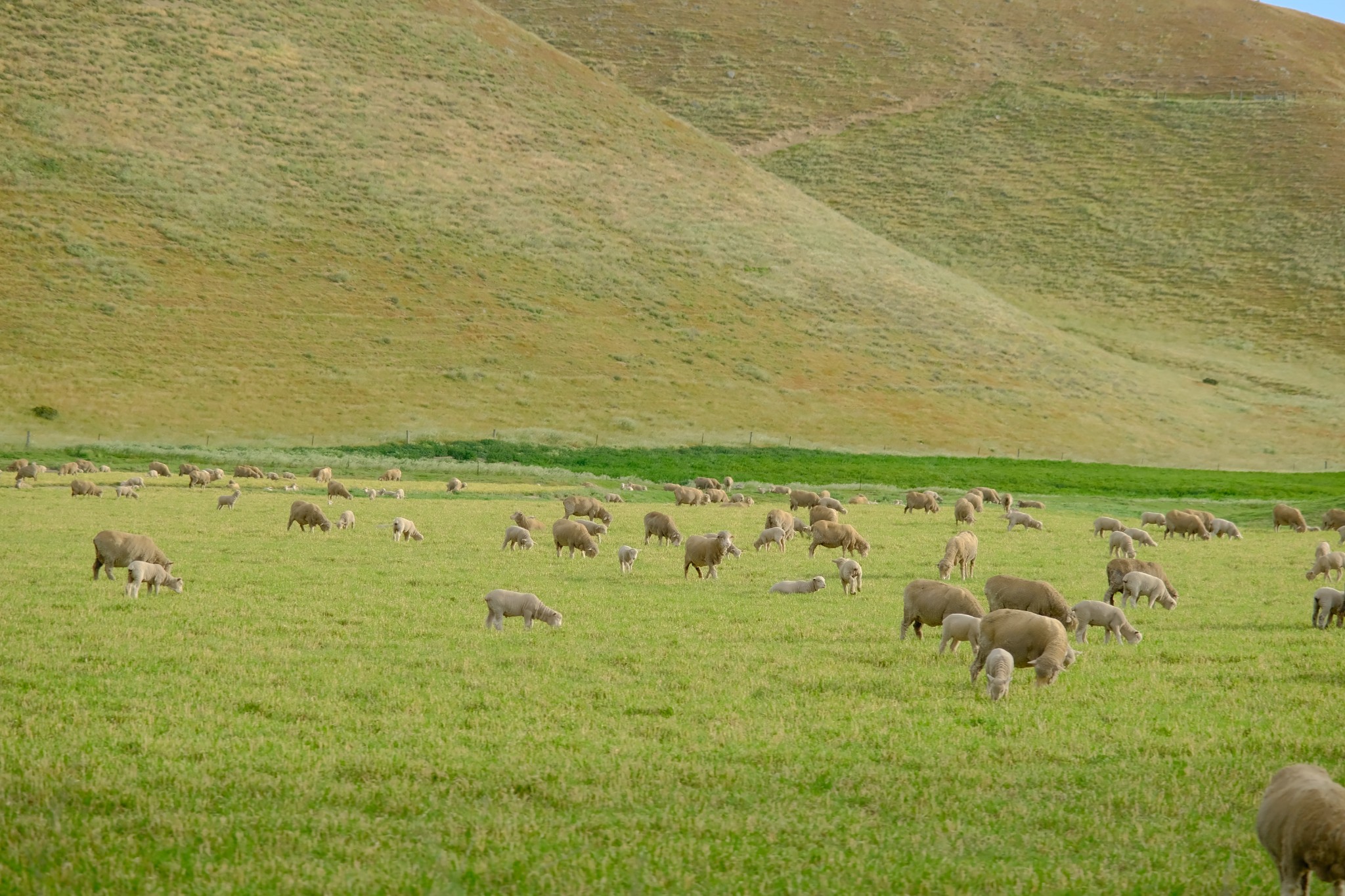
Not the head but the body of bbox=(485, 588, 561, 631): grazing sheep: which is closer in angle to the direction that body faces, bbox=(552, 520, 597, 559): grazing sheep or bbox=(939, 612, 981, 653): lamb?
the lamb

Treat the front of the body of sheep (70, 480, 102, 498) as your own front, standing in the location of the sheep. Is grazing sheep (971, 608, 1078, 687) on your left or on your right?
on your right

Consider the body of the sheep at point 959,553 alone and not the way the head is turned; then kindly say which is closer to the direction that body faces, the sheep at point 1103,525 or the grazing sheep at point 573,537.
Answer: the grazing sheep

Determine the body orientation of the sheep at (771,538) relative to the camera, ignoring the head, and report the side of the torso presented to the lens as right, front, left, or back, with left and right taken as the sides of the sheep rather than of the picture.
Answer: left

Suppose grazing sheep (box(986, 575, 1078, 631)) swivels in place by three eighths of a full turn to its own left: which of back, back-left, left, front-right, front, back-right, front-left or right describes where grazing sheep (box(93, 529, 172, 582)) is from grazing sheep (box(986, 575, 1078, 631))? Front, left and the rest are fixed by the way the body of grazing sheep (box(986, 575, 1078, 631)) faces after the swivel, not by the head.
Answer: front-left

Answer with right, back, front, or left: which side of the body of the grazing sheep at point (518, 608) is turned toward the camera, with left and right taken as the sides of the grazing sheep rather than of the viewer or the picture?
right

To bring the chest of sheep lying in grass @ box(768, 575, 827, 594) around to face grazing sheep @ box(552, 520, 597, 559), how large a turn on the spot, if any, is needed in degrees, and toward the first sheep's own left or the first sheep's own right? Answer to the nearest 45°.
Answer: approximately 135° to the first sheep's own left

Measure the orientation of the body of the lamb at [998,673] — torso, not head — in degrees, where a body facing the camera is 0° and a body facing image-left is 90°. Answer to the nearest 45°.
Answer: approximately 0°

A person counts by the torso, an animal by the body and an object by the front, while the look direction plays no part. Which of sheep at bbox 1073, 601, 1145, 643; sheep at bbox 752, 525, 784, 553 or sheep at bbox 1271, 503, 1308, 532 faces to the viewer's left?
sheep at bbox 752, 525, 784, 553

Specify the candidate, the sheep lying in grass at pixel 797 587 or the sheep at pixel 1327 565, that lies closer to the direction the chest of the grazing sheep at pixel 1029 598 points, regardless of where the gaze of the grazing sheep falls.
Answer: the sheep

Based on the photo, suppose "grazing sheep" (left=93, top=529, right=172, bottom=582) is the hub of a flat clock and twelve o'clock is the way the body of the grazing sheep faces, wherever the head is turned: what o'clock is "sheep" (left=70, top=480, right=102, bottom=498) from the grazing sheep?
The sheep is roughly at 9 o'clock from the grazing sheep.

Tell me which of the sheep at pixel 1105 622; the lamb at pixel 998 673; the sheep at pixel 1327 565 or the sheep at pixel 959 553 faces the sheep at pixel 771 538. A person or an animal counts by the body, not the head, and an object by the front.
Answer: the sheep at pixel 1327 565
